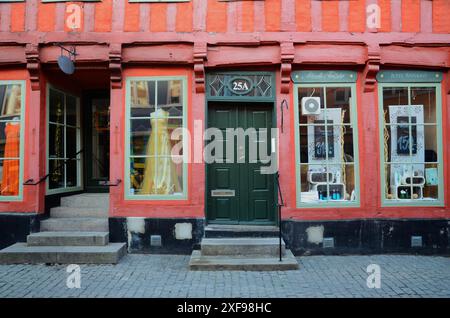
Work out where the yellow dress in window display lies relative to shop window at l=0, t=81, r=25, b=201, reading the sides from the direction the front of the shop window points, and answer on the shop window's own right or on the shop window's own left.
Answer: on the shop window's own left

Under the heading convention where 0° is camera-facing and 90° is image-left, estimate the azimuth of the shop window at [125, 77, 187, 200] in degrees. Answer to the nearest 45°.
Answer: approximately 0°

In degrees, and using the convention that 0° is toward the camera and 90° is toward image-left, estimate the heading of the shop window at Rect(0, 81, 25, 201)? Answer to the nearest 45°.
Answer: approximately 0°

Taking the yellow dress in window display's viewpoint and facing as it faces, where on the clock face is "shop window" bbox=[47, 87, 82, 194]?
The shop window is roughly at 4 o'clock from the yellow dress in window display.

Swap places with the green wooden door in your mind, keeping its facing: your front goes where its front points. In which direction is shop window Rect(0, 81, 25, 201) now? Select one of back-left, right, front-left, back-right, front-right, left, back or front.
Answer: right

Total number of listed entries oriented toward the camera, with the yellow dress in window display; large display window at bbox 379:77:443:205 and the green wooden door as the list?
3

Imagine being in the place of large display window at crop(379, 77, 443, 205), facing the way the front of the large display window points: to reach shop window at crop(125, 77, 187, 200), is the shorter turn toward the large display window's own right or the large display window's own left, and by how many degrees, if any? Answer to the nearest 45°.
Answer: approximately 45° to the large display window's own right
